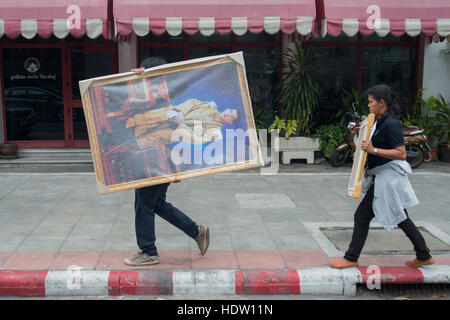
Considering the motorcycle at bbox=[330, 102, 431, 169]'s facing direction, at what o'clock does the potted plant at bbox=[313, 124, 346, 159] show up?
The potted plant is roughly at 1 o'clock from the motorcycle.

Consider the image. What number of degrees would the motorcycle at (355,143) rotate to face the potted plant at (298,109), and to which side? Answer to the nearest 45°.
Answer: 0° — it already faces it

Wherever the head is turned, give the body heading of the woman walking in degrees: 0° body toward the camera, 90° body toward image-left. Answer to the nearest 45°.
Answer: approximately 90°

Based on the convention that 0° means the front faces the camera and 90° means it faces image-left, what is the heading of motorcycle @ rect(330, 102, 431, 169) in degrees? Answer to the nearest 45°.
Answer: approximately 90°

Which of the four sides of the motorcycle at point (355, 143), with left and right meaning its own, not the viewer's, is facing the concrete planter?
front

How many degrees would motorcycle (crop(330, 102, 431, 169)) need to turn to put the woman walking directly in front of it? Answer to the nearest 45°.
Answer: approximately 90° to its left

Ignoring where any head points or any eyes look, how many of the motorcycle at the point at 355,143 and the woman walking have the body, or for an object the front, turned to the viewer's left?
2

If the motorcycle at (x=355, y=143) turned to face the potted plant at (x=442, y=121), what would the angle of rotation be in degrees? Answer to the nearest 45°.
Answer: approximately 135° to its right
